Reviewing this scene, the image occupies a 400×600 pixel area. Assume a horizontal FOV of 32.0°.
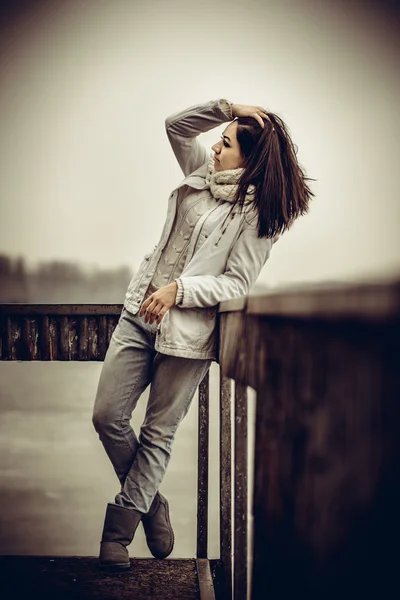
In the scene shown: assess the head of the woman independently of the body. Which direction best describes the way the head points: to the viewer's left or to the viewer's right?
to the viewer's left

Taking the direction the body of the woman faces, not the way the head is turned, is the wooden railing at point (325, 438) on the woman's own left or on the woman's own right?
on the woman's own left

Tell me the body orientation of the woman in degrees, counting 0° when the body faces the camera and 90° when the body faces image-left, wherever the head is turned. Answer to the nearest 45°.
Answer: approximately 45°
